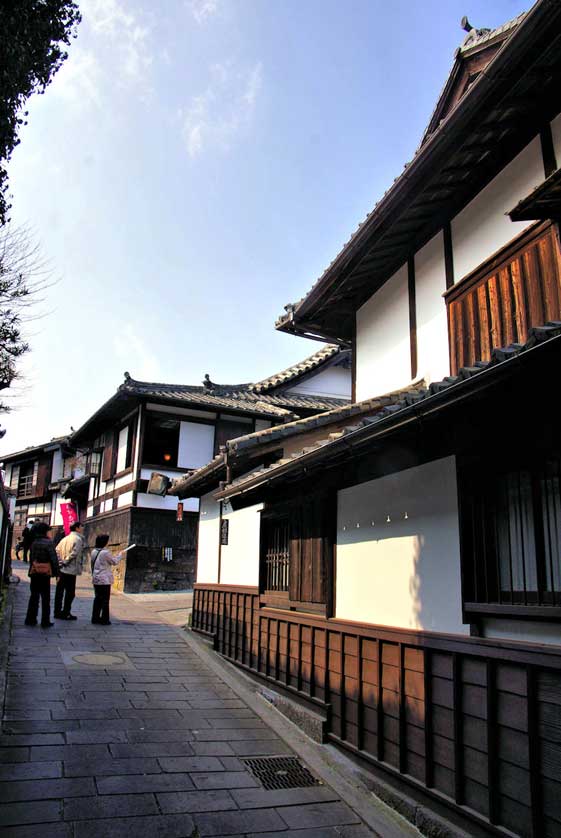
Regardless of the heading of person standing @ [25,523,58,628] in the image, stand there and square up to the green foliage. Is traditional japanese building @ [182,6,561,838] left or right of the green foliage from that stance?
left

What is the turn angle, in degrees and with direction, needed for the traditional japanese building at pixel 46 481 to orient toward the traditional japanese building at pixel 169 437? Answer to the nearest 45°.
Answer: approximately 45° to its left
